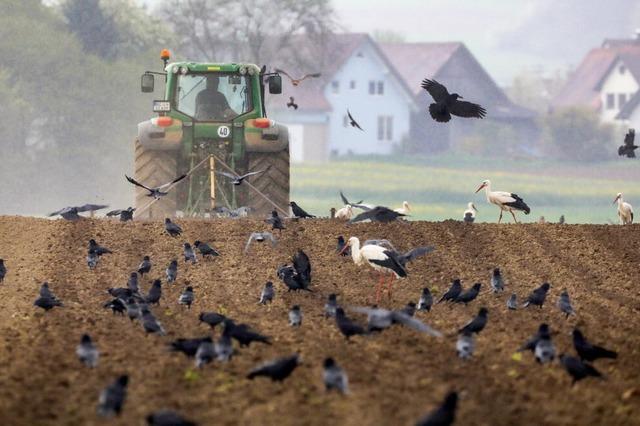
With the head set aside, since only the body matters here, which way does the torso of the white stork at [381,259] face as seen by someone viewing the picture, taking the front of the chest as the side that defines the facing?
to the viewer's left

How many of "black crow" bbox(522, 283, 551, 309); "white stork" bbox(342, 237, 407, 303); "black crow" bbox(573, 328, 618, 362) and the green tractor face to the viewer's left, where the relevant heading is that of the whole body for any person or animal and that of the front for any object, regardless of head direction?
2

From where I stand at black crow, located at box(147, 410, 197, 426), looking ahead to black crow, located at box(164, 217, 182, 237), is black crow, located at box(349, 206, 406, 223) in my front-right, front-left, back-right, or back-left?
front-right

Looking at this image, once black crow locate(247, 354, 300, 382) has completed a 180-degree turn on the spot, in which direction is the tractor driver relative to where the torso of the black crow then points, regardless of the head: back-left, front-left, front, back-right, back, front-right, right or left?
right
